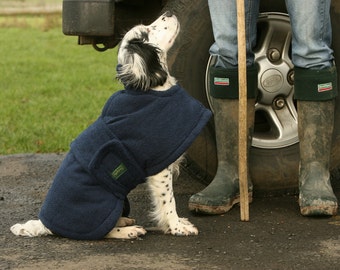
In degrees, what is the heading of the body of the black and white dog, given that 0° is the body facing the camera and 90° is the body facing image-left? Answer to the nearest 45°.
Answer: approximately 270°
